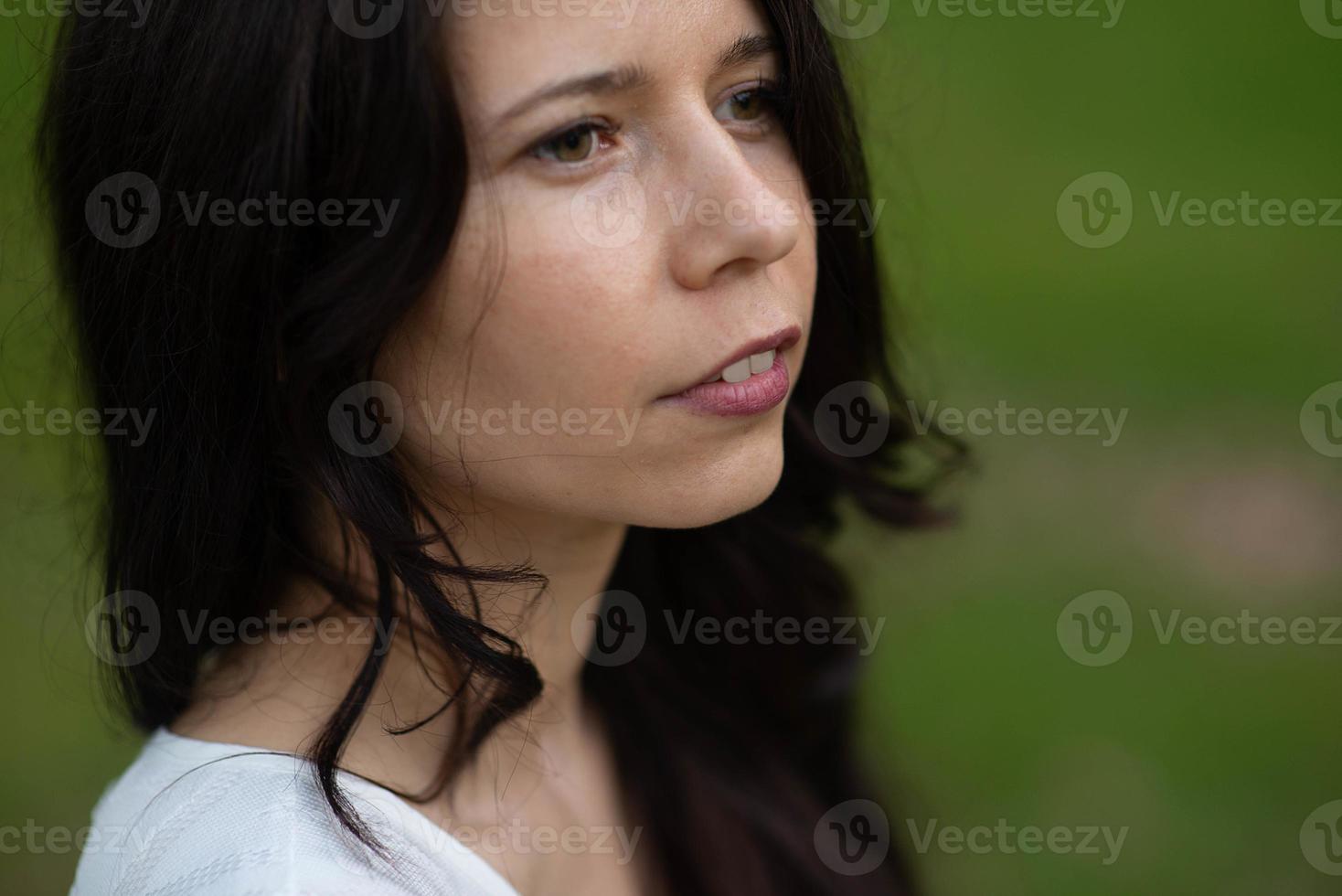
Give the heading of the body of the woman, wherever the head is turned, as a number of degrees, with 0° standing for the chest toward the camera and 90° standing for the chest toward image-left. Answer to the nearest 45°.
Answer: approximately 315°

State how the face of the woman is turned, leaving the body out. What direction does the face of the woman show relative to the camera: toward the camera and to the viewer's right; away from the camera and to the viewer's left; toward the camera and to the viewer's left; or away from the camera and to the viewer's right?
toward the camera and to the viewer's right
